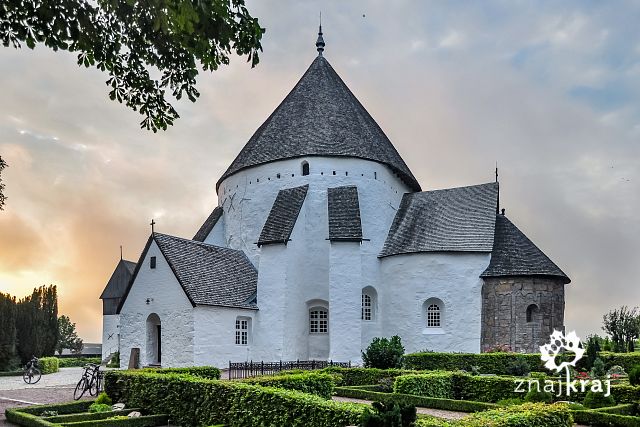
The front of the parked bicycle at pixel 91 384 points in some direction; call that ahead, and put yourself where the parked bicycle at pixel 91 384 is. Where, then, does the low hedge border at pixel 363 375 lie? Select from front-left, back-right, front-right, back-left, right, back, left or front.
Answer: back-left

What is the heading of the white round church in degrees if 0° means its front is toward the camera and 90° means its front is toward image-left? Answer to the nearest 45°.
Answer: approximately 45°

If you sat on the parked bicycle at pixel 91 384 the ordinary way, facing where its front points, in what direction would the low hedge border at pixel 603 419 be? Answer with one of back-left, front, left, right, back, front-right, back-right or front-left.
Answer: left

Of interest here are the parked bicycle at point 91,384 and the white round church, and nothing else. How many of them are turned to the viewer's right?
0

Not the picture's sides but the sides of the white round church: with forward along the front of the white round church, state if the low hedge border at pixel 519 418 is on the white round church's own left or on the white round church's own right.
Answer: on the white round church's own left

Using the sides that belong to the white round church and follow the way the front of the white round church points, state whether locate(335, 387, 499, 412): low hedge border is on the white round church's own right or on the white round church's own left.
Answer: on the white round church's own left

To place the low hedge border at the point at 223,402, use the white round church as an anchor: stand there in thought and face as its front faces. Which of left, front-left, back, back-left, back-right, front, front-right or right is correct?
front-left

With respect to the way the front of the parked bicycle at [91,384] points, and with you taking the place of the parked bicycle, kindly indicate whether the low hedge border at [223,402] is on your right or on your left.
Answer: on your left

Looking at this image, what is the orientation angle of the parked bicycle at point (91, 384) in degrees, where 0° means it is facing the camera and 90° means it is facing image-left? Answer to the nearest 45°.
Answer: approximately 45°

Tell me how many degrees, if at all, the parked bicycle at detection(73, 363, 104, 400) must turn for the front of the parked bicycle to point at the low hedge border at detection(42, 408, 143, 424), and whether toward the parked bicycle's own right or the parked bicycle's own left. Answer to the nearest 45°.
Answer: approximately 45° to the parked bicycle's own left

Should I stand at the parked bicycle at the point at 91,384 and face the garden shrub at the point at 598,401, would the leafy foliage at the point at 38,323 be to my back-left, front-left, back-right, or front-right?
back-left
